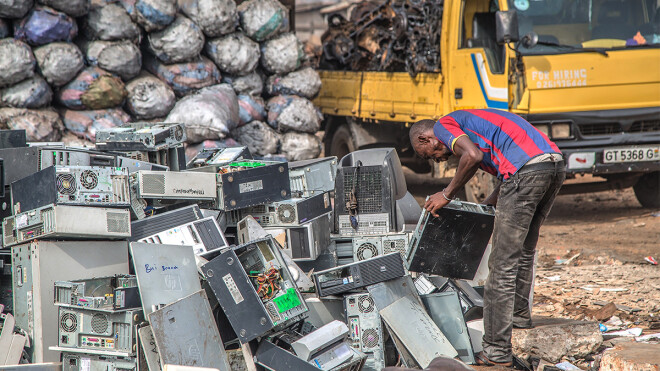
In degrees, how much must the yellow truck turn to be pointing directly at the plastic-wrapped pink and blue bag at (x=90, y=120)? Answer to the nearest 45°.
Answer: approximately 135° to its right

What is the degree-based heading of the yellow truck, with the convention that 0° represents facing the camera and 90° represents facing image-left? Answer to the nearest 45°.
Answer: approximately 315°

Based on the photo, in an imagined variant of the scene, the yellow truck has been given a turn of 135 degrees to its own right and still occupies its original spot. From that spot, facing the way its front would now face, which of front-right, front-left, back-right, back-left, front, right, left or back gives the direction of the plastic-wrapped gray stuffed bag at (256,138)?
front

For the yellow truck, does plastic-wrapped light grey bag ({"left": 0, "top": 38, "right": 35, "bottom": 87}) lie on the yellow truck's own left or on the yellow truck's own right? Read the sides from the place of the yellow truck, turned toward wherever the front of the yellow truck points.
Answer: on the yellow truck's own right

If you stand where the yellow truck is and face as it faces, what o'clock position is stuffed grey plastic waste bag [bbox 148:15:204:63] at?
The stuffed grey plastic waste bag is roughly at 4 o'clock from the yellow truck.

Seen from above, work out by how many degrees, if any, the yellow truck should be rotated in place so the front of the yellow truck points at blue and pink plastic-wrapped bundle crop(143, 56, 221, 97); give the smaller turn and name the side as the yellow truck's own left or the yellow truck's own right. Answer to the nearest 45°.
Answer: approximately 135° to the yellow truck's own right

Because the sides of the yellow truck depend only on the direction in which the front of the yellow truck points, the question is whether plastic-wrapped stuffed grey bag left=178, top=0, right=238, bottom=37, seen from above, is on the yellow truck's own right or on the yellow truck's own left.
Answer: on the yellow truck's own right

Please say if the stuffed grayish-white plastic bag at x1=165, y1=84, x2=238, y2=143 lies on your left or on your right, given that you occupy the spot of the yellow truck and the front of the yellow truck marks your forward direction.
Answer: on your right

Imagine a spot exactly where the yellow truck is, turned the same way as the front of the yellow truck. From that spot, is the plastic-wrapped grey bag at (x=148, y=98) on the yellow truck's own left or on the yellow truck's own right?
on the yellow truck's own right
